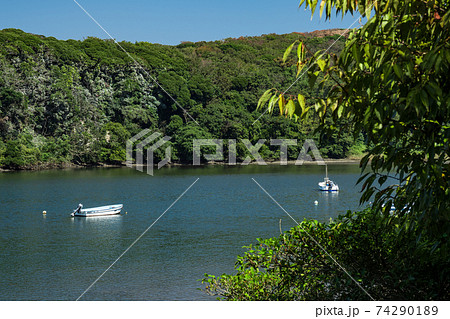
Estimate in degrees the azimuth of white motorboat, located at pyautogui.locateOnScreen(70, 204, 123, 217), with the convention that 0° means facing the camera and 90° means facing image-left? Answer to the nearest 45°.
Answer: approximately 270°

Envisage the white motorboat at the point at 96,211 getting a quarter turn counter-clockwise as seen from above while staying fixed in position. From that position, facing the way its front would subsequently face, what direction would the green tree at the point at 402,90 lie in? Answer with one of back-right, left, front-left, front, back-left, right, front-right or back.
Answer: back

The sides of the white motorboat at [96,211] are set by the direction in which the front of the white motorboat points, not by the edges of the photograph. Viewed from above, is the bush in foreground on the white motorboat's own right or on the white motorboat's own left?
on the white motorboat's own right
